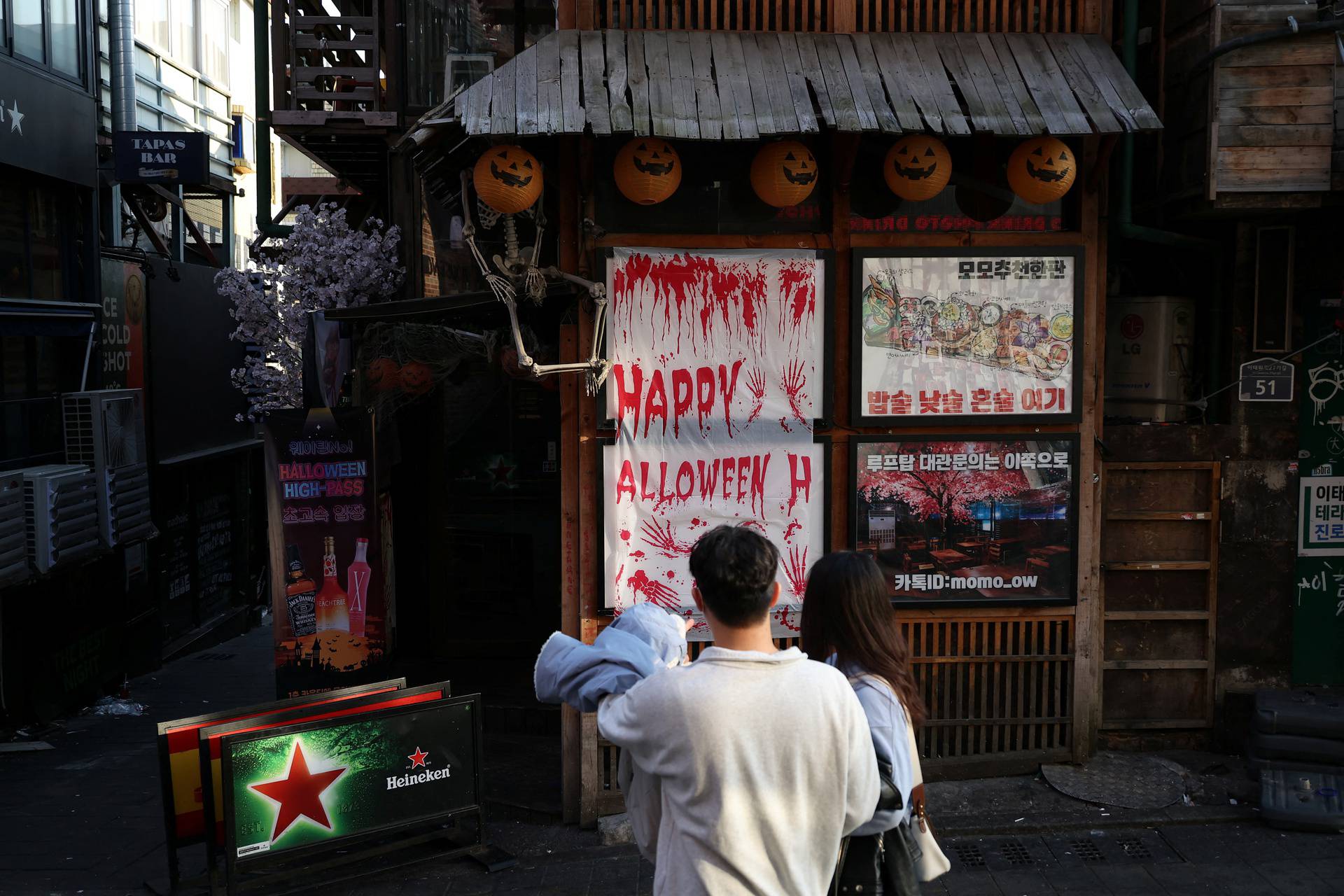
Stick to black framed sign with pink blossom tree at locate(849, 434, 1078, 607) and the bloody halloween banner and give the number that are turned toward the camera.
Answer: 2

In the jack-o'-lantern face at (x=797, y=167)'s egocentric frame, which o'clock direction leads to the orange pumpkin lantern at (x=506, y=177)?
The orange pumpkin lantern is roughly at 4 o'clock from the jack-o'-lantern face.

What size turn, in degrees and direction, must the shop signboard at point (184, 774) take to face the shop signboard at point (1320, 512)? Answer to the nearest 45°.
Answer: approximately 90° to its left

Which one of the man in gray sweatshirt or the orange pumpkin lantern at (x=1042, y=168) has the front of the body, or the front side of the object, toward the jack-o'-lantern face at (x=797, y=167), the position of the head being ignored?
the man in gray sweatshirt

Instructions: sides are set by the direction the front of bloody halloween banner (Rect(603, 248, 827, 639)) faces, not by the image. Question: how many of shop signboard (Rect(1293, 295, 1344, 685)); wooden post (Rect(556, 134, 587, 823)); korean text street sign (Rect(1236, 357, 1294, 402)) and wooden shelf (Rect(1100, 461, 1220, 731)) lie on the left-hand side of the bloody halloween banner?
3

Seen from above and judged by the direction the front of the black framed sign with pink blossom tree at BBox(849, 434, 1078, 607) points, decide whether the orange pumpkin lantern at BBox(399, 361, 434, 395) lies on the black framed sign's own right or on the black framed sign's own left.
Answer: on the black framed sign's own right

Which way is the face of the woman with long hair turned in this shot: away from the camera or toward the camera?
away from the camera

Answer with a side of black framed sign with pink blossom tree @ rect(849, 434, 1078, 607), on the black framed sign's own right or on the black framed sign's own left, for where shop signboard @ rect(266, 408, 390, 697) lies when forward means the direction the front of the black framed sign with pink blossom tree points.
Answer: on the black framed sign's own right

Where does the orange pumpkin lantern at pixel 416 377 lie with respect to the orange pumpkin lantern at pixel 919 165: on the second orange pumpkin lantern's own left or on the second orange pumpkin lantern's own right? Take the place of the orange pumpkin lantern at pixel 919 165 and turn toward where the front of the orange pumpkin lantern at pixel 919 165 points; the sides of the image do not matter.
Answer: on the second orange pumpkin lantern's own right

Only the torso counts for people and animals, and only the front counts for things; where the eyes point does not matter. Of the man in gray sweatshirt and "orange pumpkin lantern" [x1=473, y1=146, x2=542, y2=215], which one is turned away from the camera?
the man in gray sweatshirt
